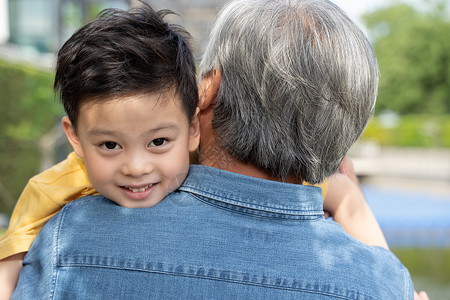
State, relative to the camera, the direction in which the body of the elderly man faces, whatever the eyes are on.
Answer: away from the camera

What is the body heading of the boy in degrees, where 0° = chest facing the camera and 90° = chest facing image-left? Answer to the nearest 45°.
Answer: approximately 0°
